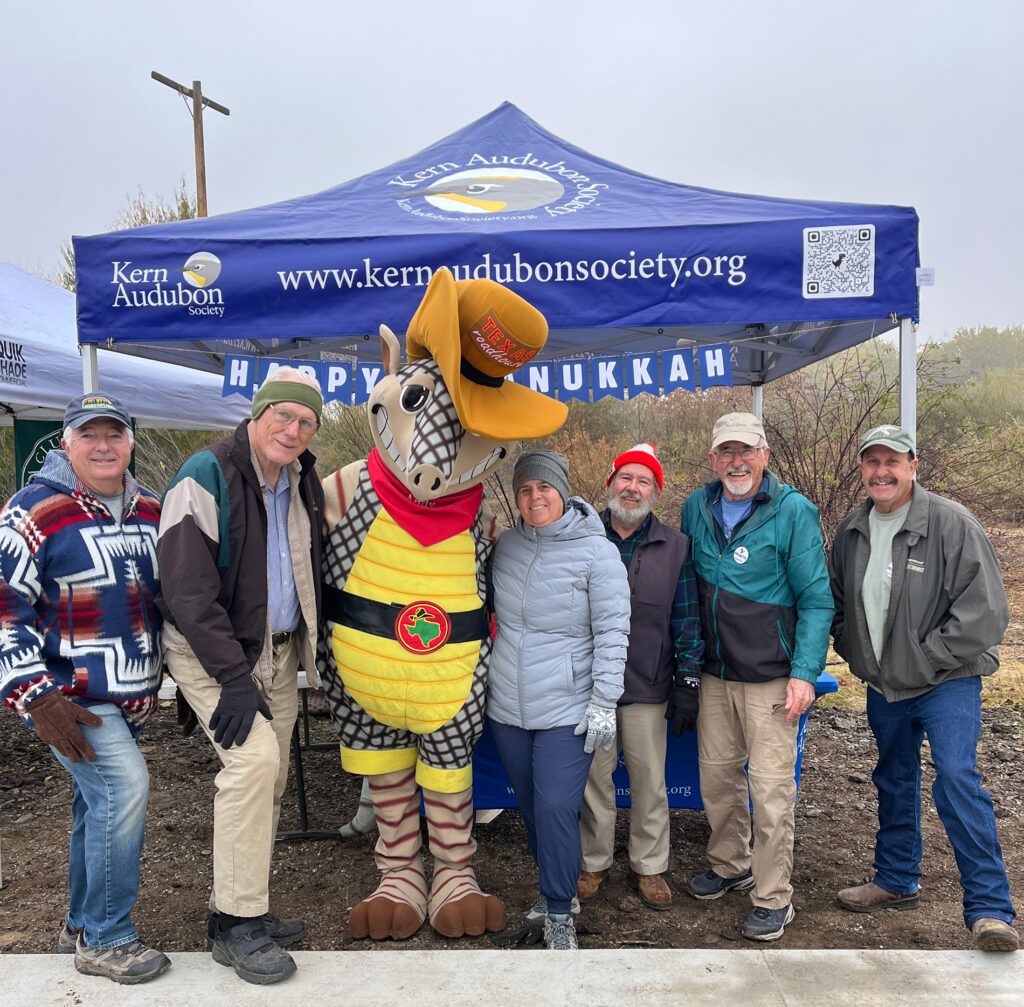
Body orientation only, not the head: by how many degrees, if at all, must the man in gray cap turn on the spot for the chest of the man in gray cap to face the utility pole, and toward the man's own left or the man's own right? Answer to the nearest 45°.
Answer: approximately 90° to the man's own right

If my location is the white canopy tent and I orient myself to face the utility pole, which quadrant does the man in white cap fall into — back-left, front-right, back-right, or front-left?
back-right

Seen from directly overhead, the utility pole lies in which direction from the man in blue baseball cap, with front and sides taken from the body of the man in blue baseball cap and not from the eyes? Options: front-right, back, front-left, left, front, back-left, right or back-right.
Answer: back-left

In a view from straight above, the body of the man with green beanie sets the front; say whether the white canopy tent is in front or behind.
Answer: behind

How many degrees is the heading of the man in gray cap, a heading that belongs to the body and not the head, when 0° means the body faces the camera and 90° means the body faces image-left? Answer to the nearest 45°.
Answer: approximately 45°
